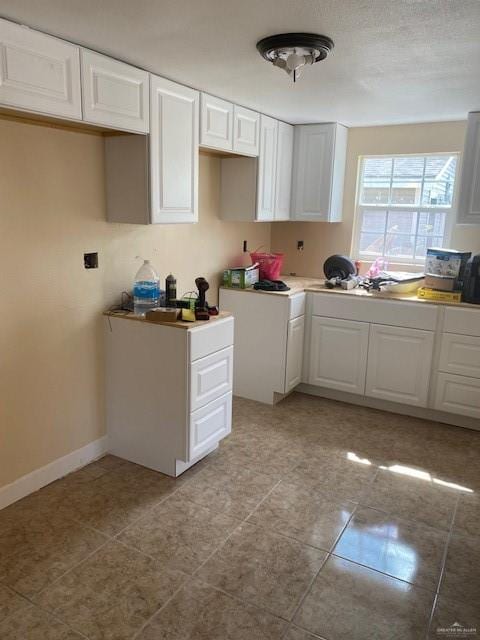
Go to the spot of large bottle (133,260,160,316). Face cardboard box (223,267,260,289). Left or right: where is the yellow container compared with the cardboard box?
right

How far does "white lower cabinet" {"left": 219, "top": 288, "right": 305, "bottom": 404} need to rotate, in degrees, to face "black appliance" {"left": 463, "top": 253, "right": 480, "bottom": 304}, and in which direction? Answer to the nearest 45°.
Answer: approximately 45° to its left

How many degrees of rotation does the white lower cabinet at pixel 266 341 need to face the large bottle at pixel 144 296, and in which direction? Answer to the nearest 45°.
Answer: approximately 90° to its right

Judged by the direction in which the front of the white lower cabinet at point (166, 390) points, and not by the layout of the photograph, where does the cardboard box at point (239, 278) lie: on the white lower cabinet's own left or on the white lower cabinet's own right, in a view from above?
on the white lower cabinet's own left

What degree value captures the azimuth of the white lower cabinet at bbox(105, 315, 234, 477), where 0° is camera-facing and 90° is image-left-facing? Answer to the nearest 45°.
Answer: approximately 315°

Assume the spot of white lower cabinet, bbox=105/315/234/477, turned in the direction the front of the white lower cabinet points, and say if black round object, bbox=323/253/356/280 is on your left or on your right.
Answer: on your left

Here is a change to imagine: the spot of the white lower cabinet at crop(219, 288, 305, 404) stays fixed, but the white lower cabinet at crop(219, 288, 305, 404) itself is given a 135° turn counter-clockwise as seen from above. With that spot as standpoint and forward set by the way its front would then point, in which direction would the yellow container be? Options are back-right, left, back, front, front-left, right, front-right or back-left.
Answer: right

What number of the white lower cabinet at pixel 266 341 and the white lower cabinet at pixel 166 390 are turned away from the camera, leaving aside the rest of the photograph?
0

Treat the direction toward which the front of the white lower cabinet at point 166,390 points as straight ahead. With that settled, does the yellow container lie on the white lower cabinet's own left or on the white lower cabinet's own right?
on the white lower cabinet's own left

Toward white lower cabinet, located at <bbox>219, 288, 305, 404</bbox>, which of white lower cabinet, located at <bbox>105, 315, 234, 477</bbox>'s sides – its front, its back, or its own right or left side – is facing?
left
